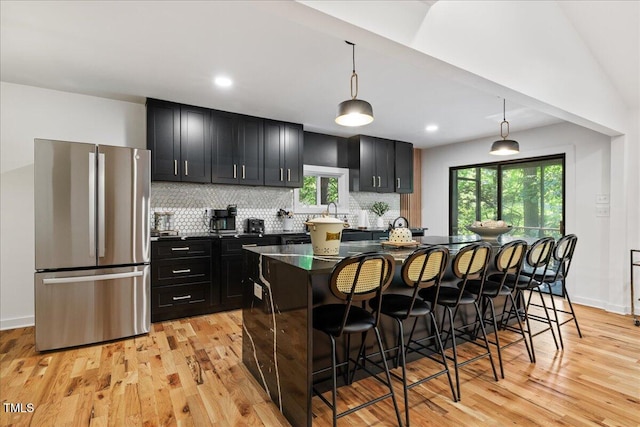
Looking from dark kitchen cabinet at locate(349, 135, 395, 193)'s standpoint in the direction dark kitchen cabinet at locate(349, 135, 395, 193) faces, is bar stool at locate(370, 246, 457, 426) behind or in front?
in front

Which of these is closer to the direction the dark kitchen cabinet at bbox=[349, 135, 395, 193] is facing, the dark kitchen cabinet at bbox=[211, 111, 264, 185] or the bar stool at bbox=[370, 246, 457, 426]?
the bar stool

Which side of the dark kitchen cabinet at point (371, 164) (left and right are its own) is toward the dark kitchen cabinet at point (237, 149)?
right

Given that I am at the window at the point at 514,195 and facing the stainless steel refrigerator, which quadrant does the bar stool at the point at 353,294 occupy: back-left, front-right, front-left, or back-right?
front-left

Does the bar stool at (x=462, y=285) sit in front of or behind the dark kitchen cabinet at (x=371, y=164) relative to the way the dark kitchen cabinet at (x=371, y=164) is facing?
in front

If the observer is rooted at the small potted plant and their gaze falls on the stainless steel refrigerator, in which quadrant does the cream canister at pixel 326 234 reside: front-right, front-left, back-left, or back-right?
front-left

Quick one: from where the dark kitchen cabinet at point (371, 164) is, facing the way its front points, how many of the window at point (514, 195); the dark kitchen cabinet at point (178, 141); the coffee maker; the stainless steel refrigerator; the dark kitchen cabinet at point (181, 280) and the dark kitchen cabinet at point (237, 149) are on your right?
5

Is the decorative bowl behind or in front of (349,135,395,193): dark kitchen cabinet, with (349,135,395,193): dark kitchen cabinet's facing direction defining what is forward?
in front

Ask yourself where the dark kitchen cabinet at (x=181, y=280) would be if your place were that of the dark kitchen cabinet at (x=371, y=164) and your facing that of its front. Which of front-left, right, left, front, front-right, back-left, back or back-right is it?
right

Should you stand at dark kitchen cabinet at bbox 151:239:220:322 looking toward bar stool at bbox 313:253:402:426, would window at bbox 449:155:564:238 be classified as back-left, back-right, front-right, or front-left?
front-left

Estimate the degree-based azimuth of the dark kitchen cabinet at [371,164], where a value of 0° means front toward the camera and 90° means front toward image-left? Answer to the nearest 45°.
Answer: approximately 315°

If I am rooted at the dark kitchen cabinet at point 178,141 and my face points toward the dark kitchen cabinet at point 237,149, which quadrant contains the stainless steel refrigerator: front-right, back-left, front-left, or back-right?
back-right

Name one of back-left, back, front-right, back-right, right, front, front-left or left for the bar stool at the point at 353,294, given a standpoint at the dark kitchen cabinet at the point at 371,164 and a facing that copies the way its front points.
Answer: front-right

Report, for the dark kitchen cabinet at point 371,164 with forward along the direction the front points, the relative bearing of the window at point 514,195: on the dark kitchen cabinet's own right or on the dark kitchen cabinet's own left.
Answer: on the dark kitchen cabinet's own left

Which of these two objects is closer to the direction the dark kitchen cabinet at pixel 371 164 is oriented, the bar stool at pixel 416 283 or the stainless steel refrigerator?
the bar stool
